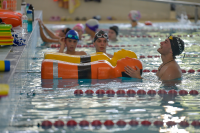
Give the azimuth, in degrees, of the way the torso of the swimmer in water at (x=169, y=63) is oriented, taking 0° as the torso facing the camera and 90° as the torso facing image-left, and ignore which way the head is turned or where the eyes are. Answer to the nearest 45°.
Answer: approximately 90°

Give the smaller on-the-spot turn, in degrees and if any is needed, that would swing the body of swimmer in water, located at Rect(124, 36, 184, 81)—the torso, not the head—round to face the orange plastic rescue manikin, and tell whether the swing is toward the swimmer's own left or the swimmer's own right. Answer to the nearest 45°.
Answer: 0° — they already face it

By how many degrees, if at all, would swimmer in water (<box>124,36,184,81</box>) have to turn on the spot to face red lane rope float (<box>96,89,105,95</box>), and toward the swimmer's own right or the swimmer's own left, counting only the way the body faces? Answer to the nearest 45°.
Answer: approximately 45° to the swimmer's own left

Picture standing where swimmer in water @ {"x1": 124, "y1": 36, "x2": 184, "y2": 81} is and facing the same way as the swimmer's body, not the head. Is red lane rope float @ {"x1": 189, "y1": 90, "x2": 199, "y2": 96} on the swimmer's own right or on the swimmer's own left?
on the swimmer's own left

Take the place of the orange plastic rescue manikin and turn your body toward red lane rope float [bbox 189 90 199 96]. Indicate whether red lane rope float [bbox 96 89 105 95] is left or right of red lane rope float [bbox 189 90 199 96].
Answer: right

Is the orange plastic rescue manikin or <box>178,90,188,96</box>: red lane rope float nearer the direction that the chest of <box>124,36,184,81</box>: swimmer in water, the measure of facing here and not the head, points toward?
the orange plastic rescue manikin

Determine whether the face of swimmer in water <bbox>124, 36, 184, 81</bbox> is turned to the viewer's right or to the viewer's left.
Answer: to the viewer's left

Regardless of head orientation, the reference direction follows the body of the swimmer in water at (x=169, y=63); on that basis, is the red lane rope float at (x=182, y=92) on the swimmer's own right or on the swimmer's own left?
on the swimmer's own left
